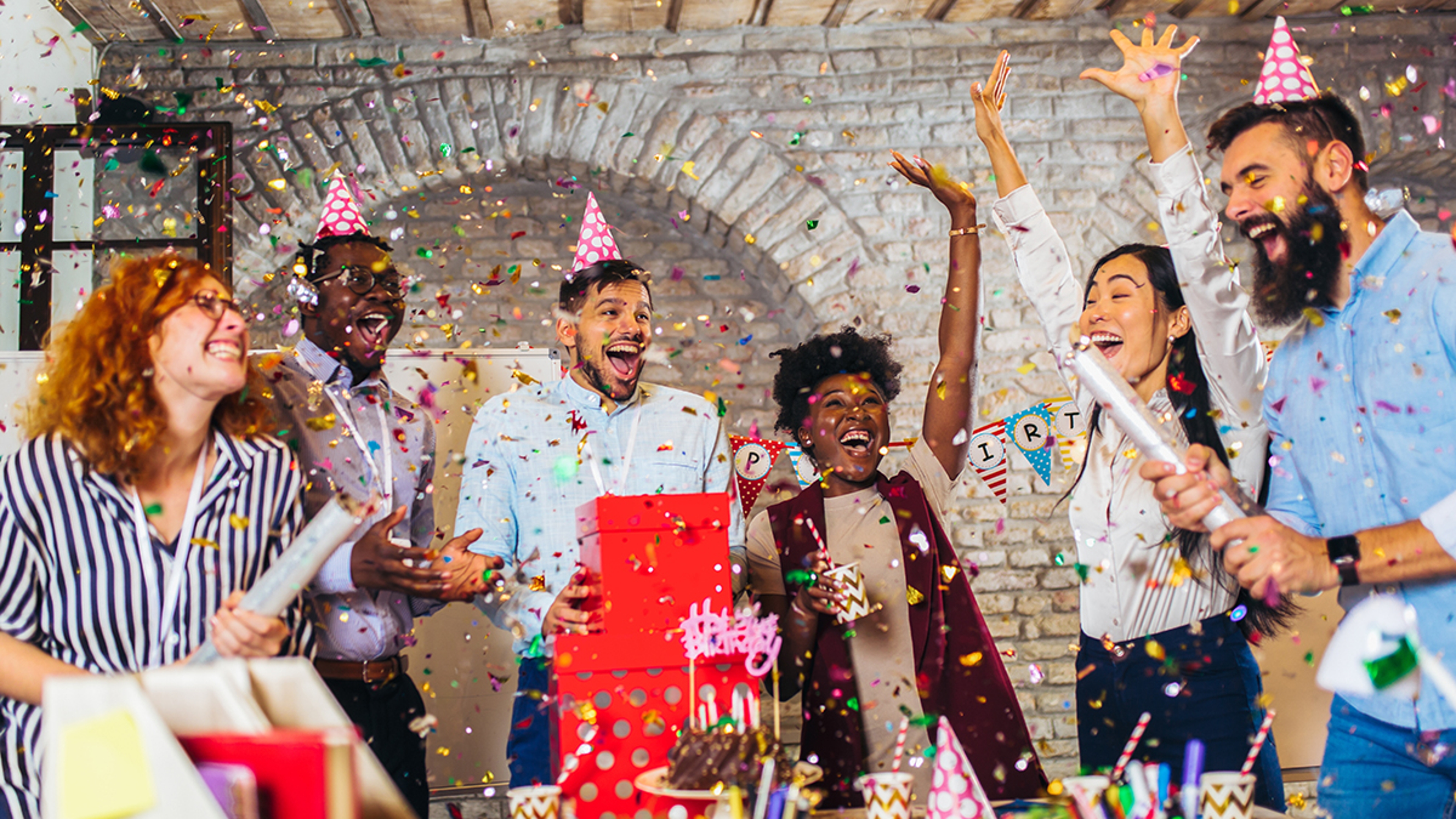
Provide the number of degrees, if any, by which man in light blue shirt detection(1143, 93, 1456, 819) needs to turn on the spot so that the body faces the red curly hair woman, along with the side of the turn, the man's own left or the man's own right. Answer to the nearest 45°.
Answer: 0° — they already face them

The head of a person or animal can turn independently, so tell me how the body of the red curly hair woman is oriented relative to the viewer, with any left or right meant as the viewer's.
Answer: facing the viewer and to the right of the viewer

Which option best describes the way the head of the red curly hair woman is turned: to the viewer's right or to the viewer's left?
to the viewer's right

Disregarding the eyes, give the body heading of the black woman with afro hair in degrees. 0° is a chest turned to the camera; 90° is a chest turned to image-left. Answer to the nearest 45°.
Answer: approximately 0°

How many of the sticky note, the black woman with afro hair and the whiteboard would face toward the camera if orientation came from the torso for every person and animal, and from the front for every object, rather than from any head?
3

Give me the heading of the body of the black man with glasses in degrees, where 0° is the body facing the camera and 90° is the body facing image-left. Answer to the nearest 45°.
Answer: approximately 315°

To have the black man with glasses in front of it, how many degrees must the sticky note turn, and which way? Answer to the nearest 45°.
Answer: approximately 180°

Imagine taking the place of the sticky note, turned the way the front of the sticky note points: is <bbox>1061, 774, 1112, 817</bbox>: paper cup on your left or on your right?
on your left
